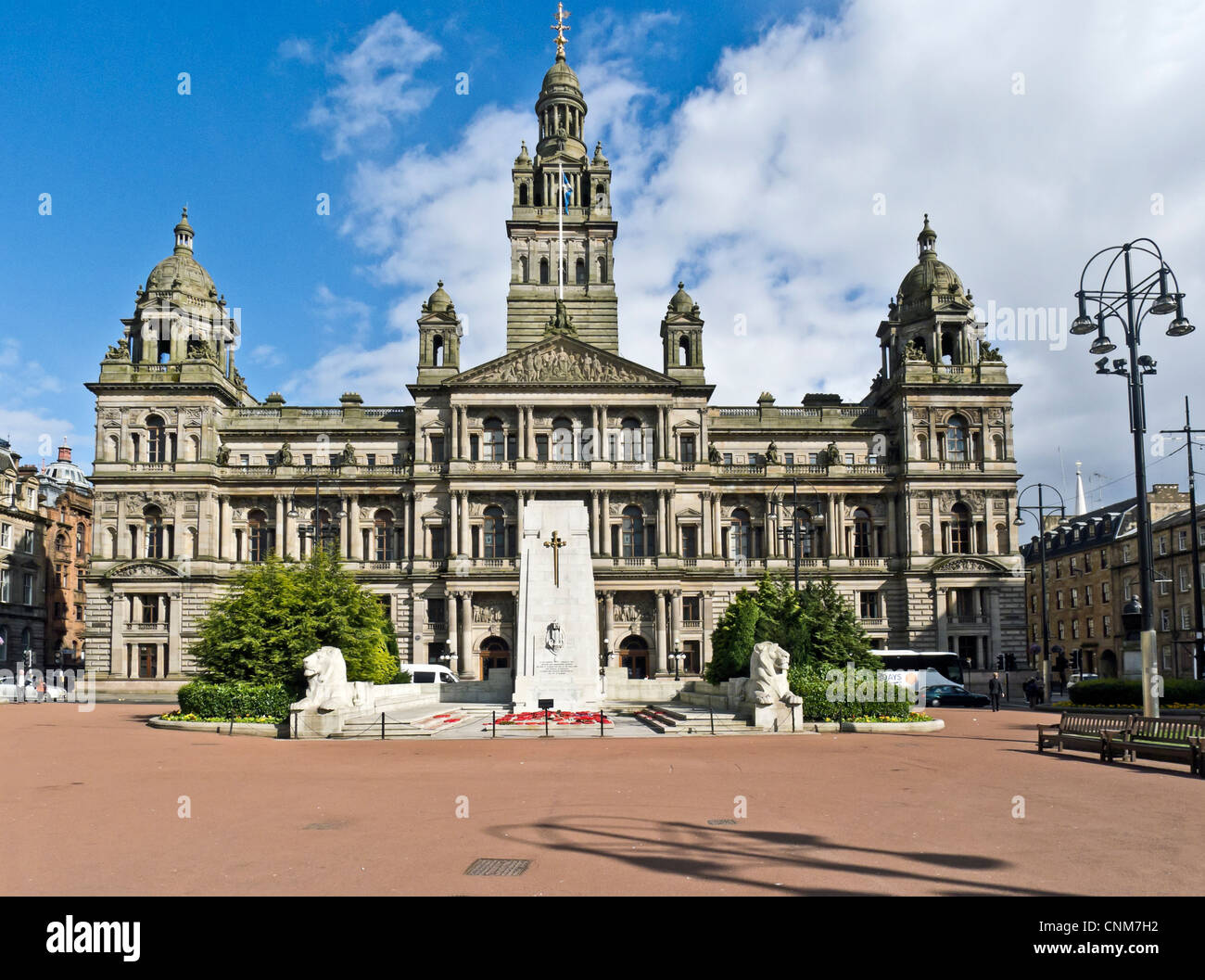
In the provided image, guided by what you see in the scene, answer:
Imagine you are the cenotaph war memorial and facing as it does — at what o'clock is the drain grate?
The drain grate is roughly at 12 o'clock from the cenotaph war memorial.

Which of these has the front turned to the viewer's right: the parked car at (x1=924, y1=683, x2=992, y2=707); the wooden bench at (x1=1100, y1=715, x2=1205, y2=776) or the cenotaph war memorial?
the parked car

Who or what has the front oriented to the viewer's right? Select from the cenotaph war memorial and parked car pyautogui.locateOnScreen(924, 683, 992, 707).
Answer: the parked car

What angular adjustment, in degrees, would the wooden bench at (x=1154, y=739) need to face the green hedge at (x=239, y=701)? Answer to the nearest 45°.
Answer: approximately 45° to its right

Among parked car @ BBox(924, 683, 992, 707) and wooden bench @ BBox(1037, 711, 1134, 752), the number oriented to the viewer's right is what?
1

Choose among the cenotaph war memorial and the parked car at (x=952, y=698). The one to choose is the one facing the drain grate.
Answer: the cenotaph war memorial

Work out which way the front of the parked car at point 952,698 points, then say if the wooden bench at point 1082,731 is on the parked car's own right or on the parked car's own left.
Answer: on the parked car's own right

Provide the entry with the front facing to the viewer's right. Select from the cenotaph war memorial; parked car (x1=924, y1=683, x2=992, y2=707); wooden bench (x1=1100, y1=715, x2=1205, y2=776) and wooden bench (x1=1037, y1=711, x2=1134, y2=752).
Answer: the parked car

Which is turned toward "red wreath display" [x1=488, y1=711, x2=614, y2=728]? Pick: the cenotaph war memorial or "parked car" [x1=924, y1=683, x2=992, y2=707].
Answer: the cenotaph war memorial

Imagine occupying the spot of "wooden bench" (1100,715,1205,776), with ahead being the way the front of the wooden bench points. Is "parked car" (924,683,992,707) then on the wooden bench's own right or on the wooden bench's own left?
on the wooden bench's own right

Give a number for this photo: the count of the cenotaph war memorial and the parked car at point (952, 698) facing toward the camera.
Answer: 1

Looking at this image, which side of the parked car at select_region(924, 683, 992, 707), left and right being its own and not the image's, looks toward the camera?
right
